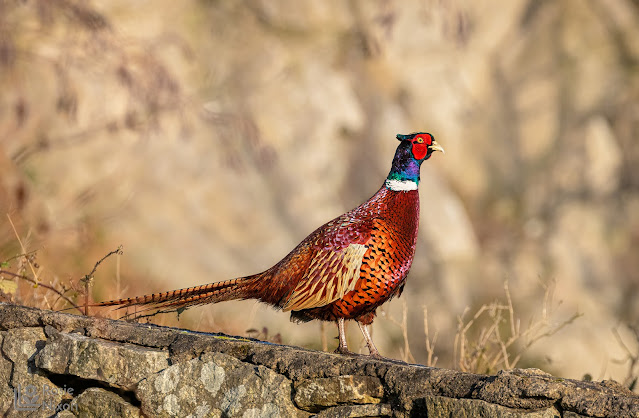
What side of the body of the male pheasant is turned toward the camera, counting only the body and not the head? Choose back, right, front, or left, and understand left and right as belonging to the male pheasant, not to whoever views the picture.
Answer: right
